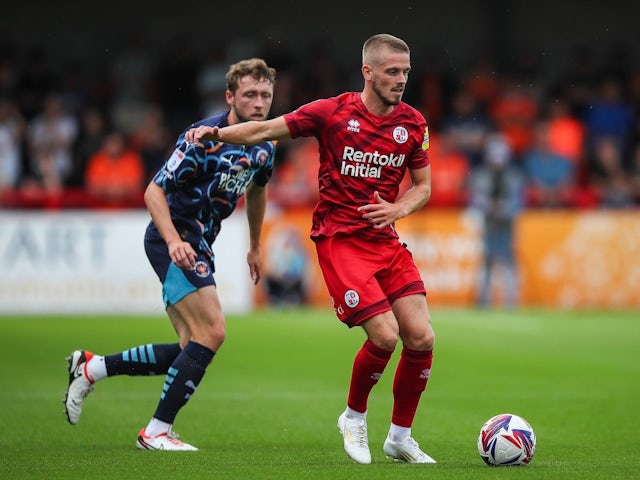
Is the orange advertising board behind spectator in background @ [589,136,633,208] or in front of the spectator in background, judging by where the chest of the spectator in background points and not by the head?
in front

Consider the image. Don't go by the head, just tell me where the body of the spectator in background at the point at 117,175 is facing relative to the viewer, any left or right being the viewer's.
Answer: facing the viewer

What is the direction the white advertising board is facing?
toward the camera

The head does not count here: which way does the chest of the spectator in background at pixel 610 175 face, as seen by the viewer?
toward the camera

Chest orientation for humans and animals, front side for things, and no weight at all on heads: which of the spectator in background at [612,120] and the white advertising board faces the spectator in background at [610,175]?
the spectator in background at [612,120]

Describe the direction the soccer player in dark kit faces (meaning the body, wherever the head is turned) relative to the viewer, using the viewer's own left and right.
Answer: facing the viewer and to the right of the viewer

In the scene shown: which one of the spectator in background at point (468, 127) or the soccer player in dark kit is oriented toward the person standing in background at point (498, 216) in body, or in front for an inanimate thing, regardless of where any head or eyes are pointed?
the spectator in background at point (468, 127)

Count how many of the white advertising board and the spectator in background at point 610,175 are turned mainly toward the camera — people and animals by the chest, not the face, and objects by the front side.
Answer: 2

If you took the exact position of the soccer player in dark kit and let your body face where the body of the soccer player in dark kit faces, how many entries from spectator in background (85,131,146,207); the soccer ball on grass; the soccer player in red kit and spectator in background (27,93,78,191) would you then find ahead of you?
2

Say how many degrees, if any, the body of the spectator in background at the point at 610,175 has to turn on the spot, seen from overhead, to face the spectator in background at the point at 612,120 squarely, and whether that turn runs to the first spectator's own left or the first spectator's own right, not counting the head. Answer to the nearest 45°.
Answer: approximately 180°

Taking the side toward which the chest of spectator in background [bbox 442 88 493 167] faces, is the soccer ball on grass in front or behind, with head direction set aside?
in front
